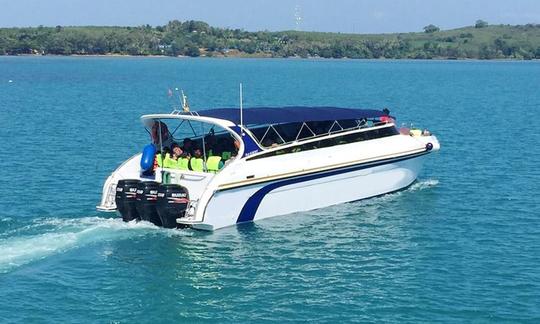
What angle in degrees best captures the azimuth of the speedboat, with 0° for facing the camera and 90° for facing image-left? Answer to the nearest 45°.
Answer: approximately 225°

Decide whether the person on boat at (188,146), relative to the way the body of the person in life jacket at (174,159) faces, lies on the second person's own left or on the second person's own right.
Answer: on the second person's own left
